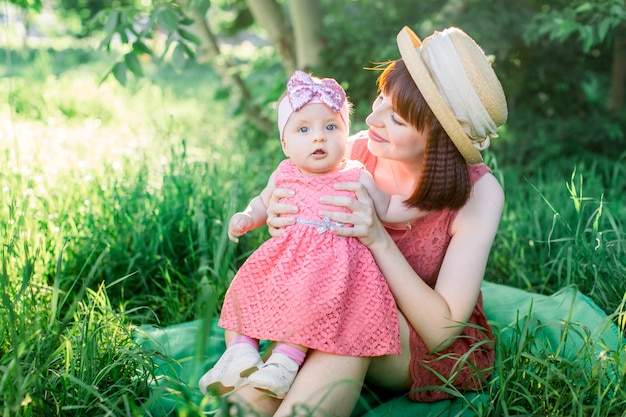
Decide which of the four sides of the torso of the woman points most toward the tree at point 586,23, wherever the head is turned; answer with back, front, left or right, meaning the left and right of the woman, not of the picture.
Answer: back

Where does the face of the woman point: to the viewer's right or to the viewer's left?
to the viewer's left

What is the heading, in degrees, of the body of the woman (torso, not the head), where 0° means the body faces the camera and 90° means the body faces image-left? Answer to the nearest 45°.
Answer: approximately 45°
